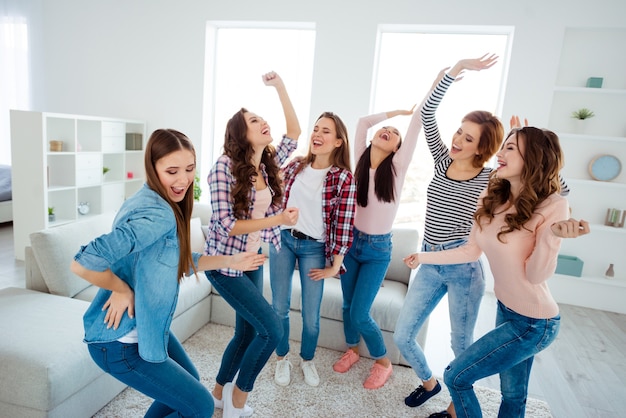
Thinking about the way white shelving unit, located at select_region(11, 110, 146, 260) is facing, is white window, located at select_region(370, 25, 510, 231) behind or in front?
in front

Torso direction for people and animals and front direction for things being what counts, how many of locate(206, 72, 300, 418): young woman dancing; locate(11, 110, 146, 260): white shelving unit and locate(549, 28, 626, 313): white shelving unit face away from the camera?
0

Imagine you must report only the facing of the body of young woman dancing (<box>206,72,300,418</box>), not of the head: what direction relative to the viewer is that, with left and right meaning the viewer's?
facing the viewer and to the right of the viewer

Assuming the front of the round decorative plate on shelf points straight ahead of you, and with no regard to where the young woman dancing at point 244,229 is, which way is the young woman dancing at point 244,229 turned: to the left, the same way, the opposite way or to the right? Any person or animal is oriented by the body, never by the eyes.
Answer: to the left

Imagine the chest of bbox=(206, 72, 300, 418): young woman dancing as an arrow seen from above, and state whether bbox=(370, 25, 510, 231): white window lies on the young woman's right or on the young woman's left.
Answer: on the young woman's left

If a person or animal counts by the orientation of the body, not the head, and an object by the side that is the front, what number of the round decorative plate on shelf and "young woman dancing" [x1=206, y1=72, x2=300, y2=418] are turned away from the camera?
0

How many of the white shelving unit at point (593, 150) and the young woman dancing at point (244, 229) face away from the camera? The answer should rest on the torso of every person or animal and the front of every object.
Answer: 0

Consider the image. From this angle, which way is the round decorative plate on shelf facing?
toward the camera

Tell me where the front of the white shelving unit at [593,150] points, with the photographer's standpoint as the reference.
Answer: facing the viewer and to the left of the viewer

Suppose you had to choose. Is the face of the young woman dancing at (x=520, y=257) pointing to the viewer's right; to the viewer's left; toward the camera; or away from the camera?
to the viewer's left

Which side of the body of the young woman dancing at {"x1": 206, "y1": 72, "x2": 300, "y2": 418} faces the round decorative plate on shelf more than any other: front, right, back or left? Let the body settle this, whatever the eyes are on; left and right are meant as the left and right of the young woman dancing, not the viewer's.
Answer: left
